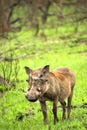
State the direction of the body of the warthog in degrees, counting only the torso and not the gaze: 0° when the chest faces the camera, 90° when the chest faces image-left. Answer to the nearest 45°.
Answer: approximately 45°
